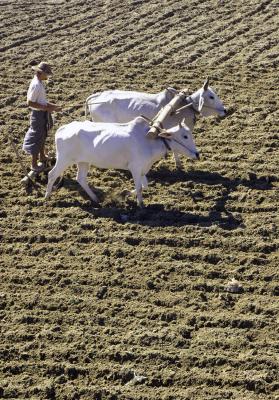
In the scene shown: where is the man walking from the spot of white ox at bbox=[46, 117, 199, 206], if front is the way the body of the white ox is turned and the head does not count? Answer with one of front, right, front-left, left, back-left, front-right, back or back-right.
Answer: back-left

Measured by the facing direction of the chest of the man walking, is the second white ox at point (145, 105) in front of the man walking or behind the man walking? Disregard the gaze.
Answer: in front

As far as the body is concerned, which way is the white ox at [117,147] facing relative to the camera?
to the viewer's right

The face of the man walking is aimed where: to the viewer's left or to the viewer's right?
to the viewer's right

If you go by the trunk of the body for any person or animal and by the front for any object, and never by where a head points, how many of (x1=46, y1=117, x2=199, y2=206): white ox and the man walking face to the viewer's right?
2

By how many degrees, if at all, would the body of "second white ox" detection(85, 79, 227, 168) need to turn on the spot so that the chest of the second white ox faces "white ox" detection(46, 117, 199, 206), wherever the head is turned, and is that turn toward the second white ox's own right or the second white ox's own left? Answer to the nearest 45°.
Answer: approximately 90° to the second white ox's own right

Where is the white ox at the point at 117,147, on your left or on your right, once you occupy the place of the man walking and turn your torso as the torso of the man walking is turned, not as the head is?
on your right

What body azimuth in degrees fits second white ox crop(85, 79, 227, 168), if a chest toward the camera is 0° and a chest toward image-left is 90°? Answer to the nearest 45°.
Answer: approximately 270°

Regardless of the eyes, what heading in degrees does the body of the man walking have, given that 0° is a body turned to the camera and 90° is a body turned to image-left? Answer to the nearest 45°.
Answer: approximately 270°

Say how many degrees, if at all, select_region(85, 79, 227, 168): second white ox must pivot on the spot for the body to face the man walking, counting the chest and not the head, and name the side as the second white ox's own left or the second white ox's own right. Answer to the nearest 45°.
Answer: approximately 180°
